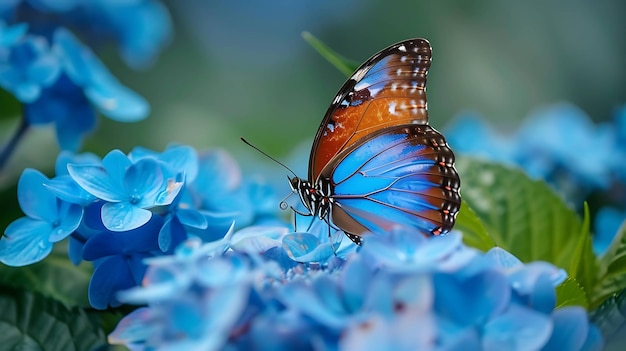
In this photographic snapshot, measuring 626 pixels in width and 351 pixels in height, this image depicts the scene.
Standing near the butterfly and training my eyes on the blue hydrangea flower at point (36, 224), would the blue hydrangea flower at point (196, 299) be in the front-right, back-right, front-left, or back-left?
front-left

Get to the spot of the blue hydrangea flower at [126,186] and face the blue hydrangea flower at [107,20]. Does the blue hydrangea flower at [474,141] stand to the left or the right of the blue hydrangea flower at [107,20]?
right

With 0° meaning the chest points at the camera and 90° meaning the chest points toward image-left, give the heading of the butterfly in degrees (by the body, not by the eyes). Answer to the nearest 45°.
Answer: approximately 90°
